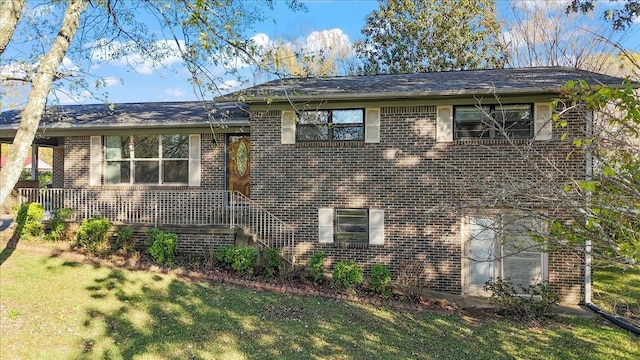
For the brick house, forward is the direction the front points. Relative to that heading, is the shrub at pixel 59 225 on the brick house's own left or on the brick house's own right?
on the brick house's own right

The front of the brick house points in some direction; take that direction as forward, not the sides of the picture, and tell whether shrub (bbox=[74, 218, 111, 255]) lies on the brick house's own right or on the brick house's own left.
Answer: on the brick house's own right

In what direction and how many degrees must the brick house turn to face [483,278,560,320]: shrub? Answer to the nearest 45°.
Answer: approximately 45° to its left

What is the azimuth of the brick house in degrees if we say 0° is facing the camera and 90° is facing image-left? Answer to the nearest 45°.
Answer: approximately 0°

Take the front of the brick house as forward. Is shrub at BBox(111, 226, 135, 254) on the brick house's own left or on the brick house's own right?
on the brick house's own right

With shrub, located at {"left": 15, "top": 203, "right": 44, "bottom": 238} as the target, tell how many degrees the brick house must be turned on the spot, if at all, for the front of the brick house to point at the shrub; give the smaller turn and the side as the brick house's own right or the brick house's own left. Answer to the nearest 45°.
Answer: approximately 90° to the brick house's own right

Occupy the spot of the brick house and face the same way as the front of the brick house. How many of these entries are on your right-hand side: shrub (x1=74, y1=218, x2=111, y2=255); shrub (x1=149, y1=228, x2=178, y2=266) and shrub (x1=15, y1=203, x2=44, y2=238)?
3
